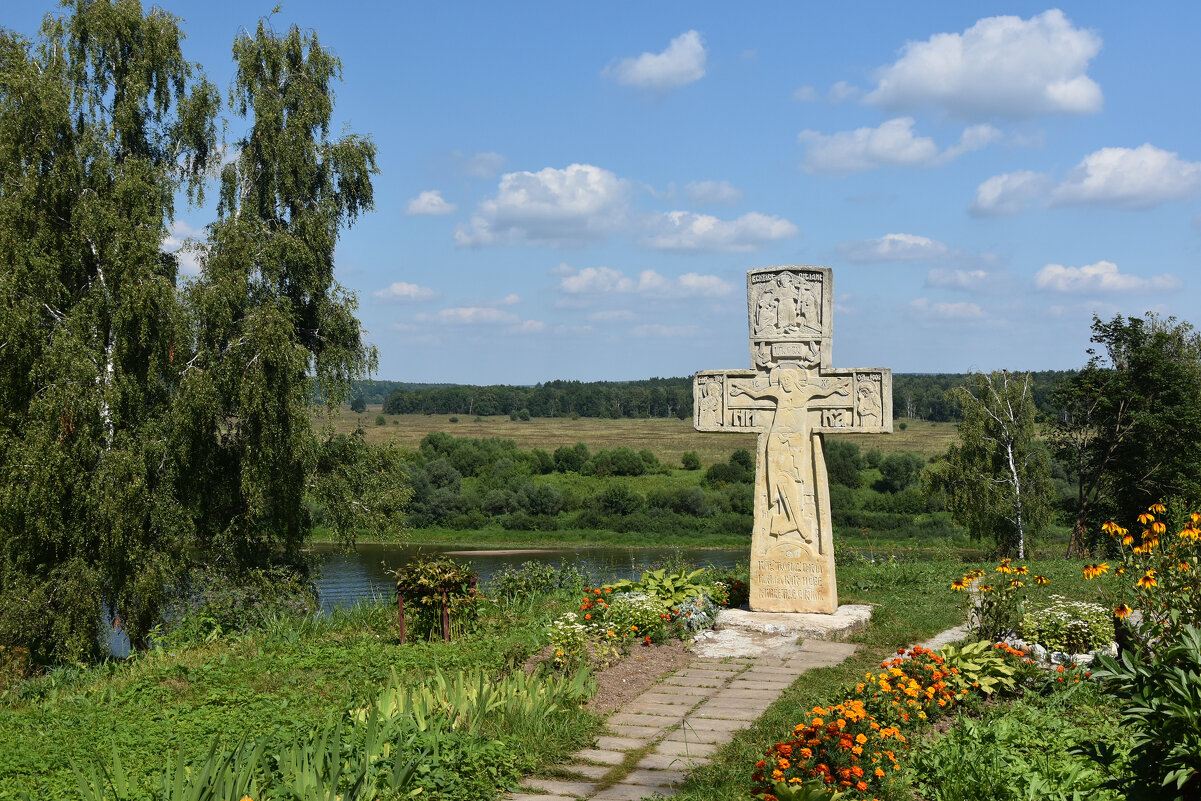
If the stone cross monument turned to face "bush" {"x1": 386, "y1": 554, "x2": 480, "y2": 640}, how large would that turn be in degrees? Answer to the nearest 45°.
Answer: approximately 90° to its right

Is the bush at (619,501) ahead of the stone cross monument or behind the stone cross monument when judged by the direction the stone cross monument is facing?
behind

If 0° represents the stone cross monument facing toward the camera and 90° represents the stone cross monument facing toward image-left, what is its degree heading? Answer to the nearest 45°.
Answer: approximately 0°

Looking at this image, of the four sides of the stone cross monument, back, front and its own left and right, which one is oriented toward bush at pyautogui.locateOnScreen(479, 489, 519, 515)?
back

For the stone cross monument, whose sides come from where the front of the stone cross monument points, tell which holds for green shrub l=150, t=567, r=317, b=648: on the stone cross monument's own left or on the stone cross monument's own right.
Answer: on the stone cross monument's own right

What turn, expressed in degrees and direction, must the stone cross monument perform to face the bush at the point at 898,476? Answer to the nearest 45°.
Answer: approximately 180°

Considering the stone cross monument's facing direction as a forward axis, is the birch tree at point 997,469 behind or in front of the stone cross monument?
behind

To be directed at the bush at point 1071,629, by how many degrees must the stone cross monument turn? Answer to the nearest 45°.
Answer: approximately 45° to its left

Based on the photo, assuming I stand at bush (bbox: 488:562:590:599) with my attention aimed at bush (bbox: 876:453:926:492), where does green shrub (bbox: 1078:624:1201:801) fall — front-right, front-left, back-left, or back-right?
back-right

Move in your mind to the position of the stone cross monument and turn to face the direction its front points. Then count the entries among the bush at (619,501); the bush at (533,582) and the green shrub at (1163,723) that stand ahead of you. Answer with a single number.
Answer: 1
